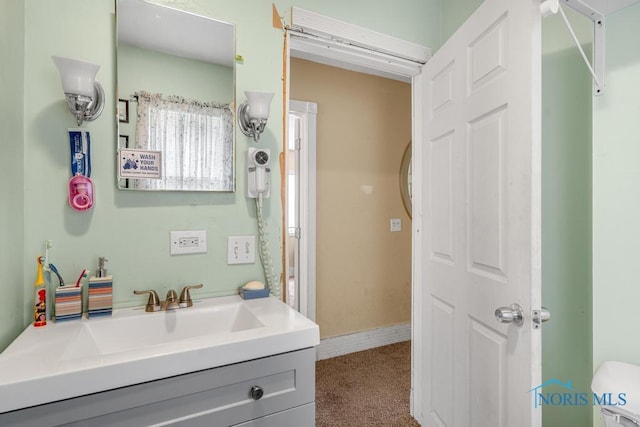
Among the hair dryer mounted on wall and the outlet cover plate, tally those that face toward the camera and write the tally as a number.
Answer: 2

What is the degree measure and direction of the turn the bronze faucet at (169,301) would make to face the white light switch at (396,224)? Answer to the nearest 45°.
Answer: approximately 135° to its left

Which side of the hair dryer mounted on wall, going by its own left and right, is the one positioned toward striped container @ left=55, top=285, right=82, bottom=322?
right

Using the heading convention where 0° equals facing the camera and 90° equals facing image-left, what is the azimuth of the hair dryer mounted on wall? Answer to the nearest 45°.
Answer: approximately 0°

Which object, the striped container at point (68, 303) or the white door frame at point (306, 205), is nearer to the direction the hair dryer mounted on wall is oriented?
the striped container

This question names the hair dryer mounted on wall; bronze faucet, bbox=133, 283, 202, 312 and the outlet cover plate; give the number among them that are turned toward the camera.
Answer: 3

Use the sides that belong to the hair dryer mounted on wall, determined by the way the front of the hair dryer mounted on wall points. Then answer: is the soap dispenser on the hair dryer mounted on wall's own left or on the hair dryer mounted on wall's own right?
on the hair dryer mounted on wall's own right
